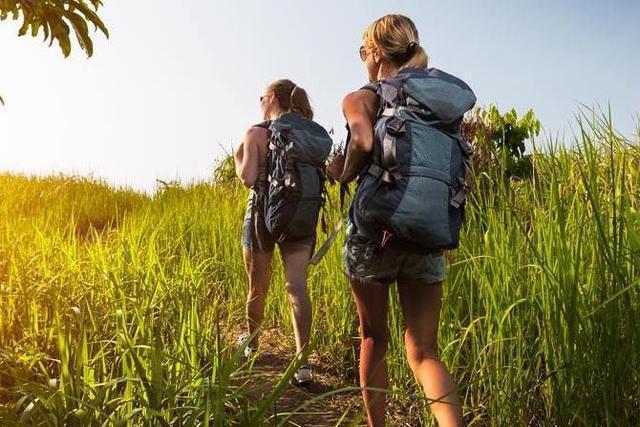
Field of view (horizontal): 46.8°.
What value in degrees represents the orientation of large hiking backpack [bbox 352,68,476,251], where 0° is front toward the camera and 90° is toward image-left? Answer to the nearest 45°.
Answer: approximately 315°

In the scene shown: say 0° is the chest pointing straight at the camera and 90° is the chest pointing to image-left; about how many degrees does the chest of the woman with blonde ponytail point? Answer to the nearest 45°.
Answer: approximately 135°

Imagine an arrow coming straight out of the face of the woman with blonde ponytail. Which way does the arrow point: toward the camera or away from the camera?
away from the camera
